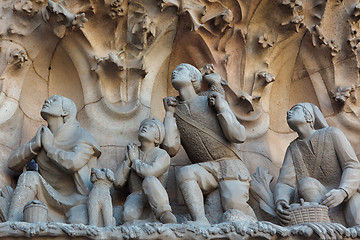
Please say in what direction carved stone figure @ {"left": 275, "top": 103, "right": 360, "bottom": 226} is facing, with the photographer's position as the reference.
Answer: facing the viewer and to the left of the viewer

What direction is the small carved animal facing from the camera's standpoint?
toward the camera

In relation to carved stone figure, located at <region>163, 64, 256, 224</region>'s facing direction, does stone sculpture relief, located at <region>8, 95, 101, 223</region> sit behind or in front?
in front

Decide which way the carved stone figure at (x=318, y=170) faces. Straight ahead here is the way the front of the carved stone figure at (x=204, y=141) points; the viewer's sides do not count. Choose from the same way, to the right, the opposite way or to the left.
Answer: the same way

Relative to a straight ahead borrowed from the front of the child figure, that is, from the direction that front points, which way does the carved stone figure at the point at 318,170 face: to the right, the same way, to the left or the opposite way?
the same way

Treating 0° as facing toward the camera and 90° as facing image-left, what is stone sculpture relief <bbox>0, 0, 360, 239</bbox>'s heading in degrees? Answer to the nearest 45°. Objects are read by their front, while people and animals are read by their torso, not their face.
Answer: approximately 0°

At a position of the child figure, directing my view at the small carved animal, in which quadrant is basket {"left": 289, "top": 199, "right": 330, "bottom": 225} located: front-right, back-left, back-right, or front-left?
back-left

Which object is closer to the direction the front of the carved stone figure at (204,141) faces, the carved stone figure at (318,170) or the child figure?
the child figure
